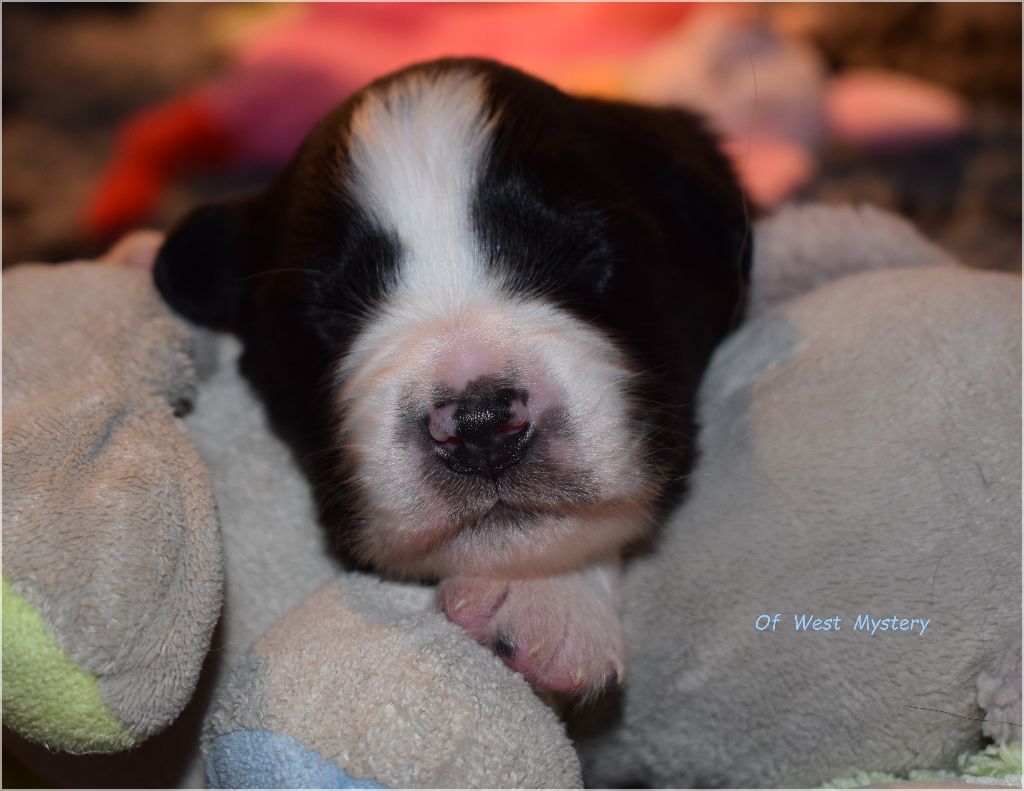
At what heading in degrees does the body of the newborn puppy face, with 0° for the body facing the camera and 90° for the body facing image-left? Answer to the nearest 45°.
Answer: approximately 0°

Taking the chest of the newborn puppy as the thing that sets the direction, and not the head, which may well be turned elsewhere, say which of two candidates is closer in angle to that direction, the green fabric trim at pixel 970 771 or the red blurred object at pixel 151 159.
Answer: the green fabric trim

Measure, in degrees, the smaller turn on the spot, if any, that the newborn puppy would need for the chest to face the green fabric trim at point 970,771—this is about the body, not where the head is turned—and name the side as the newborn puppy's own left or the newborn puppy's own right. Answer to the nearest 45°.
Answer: approximately 45° to the newborn puppy's own left

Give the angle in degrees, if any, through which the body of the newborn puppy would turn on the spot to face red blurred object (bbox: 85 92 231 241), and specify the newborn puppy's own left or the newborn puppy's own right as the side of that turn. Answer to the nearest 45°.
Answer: approximately 135° to the newborn puppy's own right
